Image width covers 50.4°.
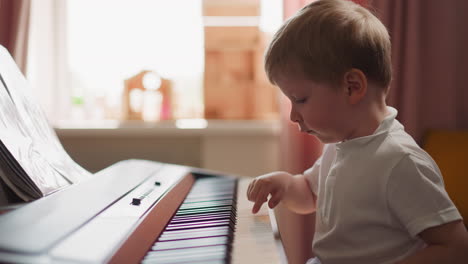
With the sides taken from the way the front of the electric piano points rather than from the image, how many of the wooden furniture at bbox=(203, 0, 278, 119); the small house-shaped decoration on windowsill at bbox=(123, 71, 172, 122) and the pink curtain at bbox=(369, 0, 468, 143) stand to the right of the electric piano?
0

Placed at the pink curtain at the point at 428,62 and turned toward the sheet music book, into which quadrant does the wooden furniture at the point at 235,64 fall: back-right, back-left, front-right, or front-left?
front-right

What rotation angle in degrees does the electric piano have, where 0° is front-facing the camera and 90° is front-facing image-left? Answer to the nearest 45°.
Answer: approximately 270°

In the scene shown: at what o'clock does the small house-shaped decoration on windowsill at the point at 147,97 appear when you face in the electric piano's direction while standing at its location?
The small house-shaped decoration on windowsill is roughly at 9 o'clock from the electric piano.

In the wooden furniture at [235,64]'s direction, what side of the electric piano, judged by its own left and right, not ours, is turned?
left

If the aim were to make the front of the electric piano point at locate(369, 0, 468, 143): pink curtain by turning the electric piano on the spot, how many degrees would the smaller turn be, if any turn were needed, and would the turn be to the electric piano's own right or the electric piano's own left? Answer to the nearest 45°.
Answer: approximately 45° to the electric piano's own left

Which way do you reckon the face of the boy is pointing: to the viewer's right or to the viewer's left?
to the viewer's left

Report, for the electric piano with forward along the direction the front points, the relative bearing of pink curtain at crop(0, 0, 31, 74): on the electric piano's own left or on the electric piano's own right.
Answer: on the electric piano's own left

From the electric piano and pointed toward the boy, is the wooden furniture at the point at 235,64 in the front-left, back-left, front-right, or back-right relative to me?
front-left

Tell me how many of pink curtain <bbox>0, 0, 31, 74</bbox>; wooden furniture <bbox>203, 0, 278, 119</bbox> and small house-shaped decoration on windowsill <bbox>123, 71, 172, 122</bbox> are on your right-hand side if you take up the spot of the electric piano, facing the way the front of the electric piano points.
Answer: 0

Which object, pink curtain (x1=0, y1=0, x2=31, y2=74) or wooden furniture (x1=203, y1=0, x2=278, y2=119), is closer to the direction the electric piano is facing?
the wooden furniture

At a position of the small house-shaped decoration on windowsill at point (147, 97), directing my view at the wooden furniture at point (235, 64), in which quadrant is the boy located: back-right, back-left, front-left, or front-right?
front-right

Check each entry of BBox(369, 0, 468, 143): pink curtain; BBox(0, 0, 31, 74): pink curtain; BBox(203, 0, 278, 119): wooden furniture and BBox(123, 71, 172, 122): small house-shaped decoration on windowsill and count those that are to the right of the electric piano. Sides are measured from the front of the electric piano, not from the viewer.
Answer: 0

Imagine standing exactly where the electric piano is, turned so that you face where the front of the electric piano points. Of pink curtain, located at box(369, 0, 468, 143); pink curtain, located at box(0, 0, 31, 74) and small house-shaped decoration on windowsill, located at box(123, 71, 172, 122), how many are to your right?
0

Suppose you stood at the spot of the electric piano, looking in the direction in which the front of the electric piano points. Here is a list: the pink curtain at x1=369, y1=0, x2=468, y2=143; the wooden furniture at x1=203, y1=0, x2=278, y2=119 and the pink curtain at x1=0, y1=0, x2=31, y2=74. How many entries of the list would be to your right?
0
